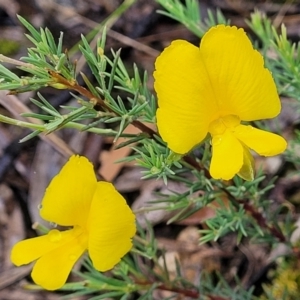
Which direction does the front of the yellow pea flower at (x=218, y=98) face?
toward the camera

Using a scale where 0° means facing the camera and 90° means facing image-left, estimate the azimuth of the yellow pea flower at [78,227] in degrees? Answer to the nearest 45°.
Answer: approximately 45°

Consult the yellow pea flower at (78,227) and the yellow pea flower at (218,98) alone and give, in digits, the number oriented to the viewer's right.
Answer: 0

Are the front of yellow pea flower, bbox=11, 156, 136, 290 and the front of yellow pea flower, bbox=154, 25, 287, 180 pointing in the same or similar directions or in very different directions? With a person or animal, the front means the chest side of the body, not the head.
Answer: same or similar directions
